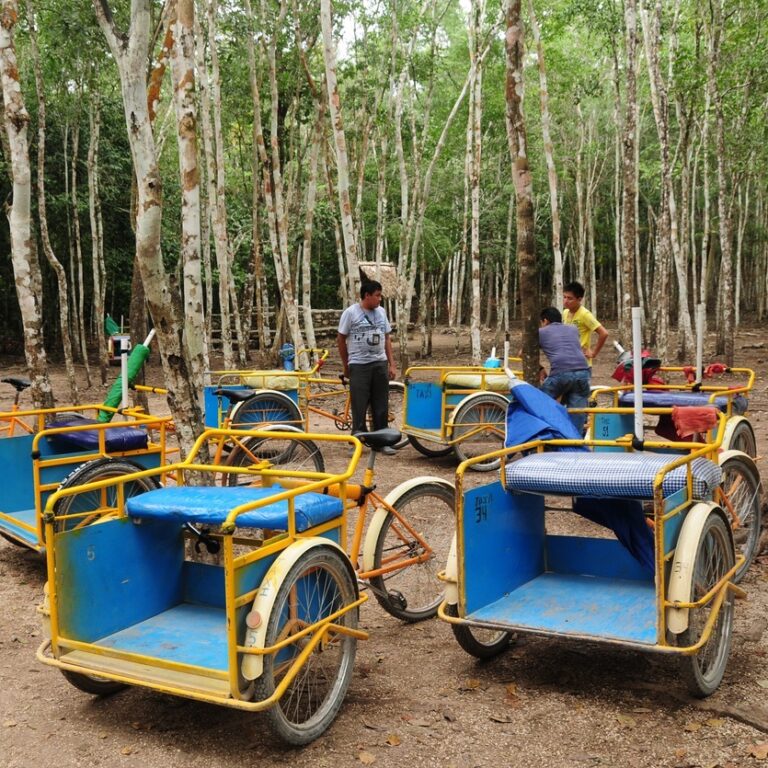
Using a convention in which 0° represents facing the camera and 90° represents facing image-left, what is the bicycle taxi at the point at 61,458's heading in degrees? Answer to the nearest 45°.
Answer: approximately 45°

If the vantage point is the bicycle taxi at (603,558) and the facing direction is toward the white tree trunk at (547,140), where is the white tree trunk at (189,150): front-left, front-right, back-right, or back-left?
front-left

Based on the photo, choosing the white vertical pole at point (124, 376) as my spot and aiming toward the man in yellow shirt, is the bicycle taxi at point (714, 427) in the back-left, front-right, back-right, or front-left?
front-right

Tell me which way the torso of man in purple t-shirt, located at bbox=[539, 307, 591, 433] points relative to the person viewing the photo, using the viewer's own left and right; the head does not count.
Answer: facing away from the viewer and to the left of the viewer

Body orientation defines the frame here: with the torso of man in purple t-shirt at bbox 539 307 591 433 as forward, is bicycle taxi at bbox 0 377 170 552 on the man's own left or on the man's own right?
on the man's own left

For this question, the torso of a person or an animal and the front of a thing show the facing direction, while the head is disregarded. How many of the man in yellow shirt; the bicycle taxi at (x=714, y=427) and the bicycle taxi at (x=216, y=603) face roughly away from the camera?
0

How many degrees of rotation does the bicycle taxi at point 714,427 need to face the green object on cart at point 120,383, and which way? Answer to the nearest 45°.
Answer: approximately 45° to its right

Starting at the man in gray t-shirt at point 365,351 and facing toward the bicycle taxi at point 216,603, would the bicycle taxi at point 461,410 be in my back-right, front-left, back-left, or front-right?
back-left

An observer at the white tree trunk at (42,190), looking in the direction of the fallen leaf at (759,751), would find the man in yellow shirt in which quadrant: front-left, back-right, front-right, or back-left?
front-left

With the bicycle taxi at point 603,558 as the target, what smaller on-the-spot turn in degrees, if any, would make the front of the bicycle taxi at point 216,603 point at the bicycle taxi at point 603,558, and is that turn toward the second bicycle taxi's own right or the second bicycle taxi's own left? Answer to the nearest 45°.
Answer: approximately 135° to the second bicycle taxi's own left

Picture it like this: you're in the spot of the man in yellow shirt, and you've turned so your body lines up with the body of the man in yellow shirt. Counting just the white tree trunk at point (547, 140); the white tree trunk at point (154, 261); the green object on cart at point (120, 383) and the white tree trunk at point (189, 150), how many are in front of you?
3

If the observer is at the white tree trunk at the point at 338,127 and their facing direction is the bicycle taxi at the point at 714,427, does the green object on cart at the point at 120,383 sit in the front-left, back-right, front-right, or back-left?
front-right

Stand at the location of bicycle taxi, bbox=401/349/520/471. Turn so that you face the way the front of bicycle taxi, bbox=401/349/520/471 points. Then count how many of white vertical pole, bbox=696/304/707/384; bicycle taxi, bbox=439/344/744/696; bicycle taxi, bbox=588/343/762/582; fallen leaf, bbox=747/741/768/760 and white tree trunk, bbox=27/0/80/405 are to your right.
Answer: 1

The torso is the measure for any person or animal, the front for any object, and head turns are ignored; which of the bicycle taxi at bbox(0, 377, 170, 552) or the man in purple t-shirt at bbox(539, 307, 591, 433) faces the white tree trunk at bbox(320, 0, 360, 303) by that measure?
the man in purple t-shirt
